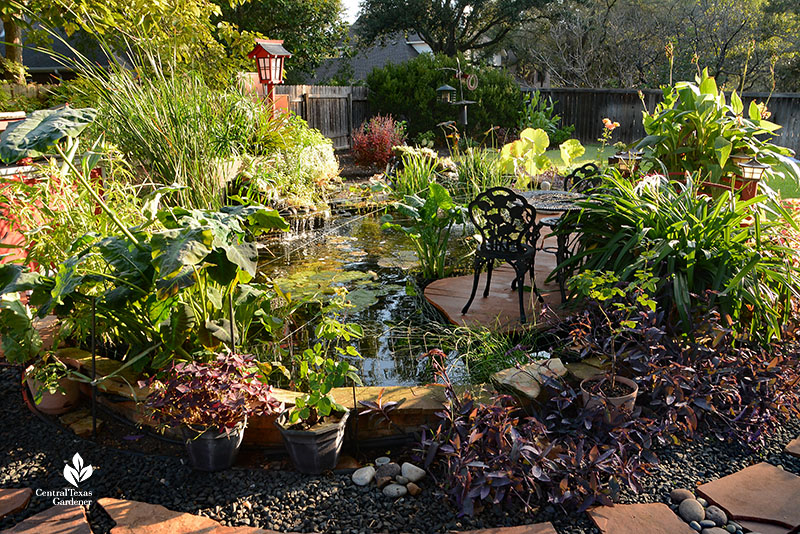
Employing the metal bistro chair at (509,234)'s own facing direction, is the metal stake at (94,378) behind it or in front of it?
behind

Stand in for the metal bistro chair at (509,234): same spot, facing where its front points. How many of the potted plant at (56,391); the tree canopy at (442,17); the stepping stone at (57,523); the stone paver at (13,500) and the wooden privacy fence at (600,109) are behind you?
3

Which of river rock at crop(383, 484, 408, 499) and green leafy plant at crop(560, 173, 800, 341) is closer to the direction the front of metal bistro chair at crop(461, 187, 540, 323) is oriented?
the green leafy plant

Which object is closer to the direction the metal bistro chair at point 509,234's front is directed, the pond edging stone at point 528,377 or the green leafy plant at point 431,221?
the green leafy plant

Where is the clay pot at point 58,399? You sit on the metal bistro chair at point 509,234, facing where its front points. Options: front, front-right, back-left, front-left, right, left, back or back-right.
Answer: back

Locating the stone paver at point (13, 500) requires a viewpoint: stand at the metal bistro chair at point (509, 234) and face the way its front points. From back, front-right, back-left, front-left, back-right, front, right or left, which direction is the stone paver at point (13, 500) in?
back

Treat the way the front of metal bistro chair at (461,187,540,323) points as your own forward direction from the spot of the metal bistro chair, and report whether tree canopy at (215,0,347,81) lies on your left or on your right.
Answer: on your left

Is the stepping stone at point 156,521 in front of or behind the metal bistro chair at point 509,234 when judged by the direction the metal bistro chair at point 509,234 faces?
behind

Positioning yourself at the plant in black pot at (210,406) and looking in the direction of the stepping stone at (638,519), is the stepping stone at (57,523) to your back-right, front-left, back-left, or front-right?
back-right

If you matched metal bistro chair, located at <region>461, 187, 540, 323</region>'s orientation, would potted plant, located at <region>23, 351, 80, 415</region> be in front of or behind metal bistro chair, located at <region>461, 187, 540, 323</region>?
behind

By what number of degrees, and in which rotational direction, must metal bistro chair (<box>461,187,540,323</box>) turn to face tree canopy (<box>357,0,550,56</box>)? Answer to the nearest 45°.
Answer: approximately 45° to its left

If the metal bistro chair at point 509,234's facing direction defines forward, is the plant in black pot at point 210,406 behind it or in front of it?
behind

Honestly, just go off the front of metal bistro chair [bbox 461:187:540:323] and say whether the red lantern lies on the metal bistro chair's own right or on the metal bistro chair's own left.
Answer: on the metal bistro chair's own left

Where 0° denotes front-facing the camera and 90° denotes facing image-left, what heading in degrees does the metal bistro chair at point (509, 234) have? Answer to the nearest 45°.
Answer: approximately 225°

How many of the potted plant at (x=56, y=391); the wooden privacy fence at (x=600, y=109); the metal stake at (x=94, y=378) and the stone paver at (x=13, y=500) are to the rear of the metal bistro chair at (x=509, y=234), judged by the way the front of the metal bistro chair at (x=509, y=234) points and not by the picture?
3
